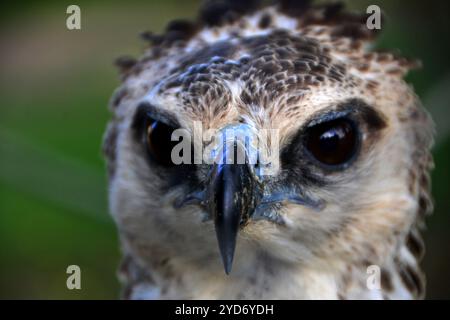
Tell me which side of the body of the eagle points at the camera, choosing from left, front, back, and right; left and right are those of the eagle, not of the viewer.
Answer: front
